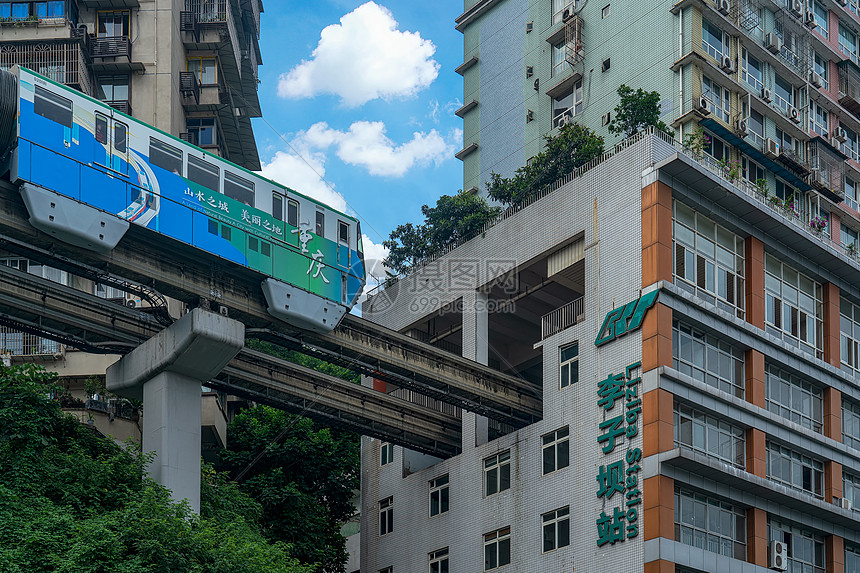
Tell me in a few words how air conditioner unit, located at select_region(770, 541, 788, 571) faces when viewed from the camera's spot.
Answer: facing the viewer and to the right of the viewer

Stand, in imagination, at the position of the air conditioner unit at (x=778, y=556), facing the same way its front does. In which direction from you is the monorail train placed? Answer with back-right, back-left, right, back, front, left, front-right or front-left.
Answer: right

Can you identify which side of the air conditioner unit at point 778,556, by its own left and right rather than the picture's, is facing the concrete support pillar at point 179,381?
right
